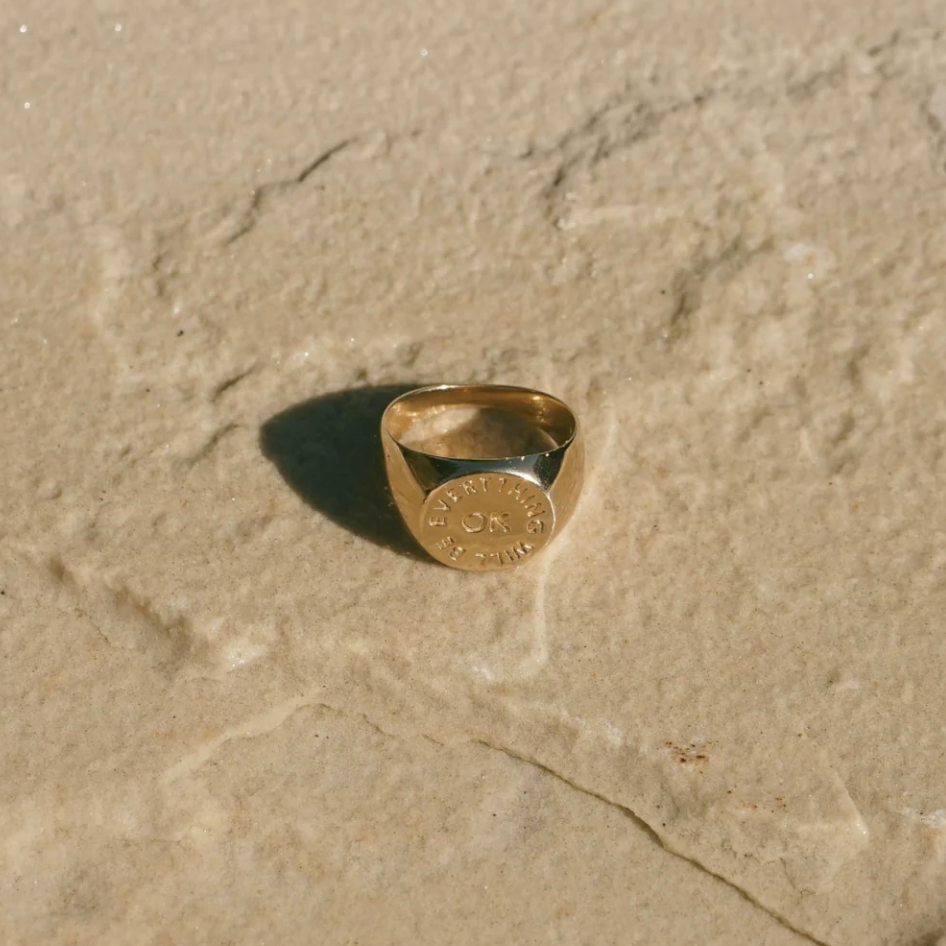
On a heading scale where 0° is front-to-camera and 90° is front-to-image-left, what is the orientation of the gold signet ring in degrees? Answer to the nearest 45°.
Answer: approximately 0°
